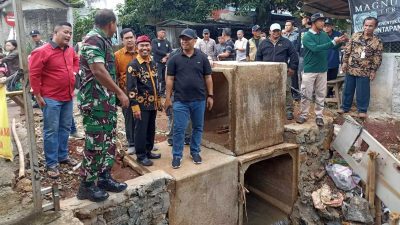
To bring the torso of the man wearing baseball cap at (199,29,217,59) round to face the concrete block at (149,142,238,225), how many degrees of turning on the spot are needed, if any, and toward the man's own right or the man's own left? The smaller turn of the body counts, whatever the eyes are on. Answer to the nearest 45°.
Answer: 0° — they already face it

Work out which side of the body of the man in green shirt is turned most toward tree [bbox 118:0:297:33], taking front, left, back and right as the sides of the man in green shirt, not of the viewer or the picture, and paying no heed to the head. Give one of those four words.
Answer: back

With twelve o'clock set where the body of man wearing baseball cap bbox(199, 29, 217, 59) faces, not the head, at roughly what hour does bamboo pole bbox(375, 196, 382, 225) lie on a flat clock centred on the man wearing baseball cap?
The bamboo pole is roughly at 11 o'clock from the man wearing baseball cap.

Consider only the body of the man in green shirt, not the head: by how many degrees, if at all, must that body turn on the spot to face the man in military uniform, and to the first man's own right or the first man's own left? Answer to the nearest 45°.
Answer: approximately 90° to the first man's own right

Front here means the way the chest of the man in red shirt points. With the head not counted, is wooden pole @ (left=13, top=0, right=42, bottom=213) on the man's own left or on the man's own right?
on the man's own right

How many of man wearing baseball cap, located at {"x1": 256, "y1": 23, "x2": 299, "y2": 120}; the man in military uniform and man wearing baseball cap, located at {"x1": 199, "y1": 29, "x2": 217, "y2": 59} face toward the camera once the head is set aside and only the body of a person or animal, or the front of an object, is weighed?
2

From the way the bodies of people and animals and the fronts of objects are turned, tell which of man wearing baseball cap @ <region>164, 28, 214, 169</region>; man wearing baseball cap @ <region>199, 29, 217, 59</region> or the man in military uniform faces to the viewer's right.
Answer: the man in military uniform

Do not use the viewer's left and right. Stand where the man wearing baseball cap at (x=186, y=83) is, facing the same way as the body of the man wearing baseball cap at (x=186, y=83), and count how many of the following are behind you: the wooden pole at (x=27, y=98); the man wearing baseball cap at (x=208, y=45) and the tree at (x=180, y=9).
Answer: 2

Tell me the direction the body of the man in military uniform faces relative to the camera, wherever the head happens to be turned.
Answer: to the viewer's right

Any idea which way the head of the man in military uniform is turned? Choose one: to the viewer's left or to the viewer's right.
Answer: to the viewer's right

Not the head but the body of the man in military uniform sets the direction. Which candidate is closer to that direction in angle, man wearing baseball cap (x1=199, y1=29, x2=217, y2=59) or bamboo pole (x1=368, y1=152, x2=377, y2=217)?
the bamboo pole

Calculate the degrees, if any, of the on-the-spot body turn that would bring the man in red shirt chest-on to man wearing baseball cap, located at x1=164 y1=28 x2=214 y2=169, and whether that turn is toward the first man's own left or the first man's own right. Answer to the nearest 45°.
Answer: approximately 45° to the first man's own left
